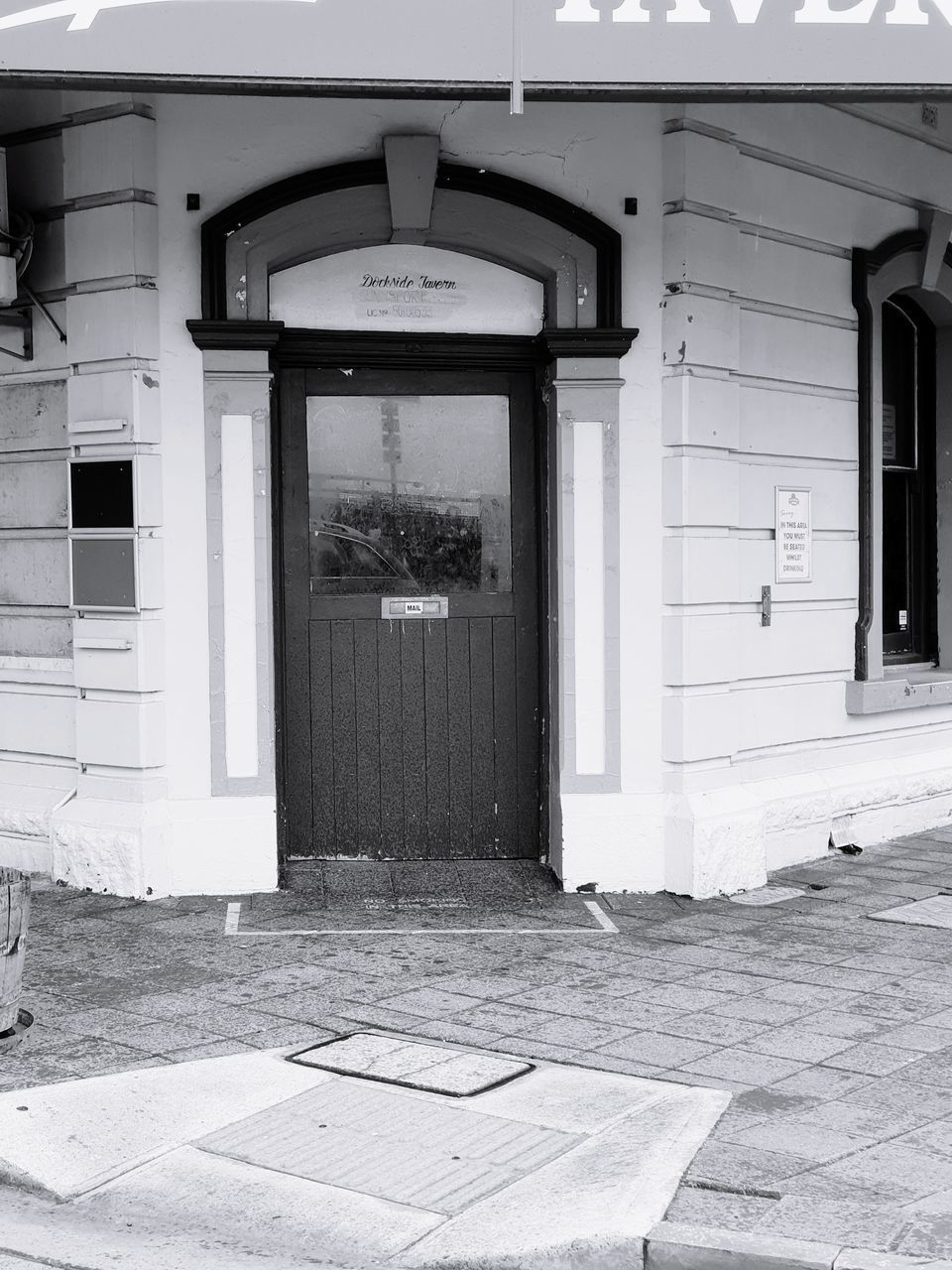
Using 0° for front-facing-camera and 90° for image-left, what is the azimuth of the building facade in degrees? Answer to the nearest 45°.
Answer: approximately 0°

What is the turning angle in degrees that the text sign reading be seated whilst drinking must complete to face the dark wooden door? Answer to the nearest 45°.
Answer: approximately 90° to its right

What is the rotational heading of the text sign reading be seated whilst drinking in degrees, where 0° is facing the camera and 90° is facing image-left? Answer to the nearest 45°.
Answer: approximately 315°

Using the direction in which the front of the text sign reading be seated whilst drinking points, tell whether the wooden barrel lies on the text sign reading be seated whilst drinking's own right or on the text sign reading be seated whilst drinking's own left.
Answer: on the text sign reading be seated whilst drinking's own right
